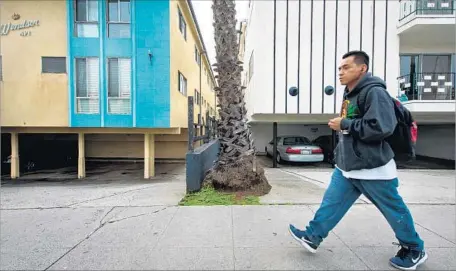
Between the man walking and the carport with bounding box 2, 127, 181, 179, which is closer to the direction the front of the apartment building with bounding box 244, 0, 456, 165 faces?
the man walking

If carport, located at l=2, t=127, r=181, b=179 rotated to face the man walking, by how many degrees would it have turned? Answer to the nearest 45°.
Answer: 0° — it already faces them

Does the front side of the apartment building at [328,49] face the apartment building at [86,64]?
no

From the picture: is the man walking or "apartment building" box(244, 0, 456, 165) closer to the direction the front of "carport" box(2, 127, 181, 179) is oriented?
the man walking

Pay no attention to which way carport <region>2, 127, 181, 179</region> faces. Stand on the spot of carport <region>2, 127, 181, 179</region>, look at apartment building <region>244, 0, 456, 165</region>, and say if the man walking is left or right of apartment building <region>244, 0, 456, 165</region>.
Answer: right

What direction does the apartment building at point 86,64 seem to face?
toward the camera

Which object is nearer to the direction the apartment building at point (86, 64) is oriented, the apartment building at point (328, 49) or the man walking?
the man walking

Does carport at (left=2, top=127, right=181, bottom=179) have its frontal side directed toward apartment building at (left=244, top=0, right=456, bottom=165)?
no

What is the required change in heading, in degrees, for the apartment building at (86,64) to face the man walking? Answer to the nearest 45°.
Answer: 0° — it already faces them

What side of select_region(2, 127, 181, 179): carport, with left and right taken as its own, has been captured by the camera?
front

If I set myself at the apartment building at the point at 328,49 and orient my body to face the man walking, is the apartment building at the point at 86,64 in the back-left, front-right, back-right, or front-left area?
front-right

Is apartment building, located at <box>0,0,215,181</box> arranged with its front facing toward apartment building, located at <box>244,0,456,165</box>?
no

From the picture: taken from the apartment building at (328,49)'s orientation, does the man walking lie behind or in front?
in front
